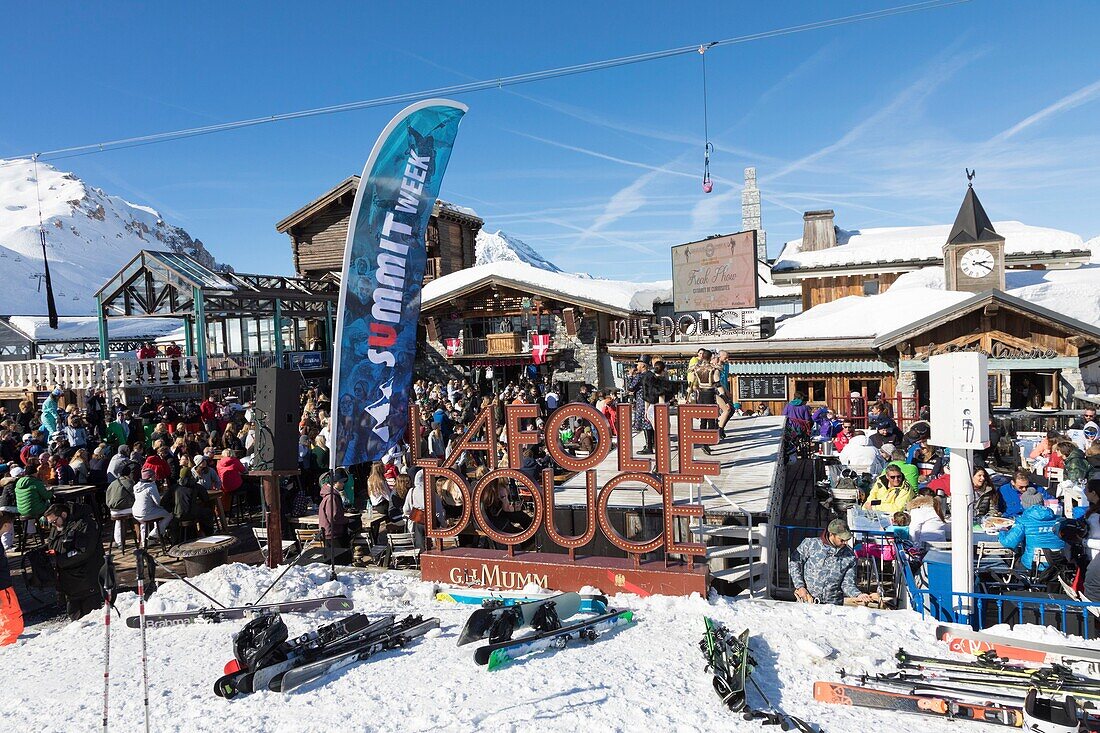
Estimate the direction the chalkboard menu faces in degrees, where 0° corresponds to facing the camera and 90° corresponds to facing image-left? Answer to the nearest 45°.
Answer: approximately 0°

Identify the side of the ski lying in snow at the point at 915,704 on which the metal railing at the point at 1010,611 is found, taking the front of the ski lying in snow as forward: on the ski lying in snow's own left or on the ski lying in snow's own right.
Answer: on the ski lying in snow's own right

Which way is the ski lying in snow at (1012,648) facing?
to the viewer's left

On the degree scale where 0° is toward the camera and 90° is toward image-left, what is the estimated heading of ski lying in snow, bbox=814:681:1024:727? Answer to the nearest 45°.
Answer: approximately 90°
